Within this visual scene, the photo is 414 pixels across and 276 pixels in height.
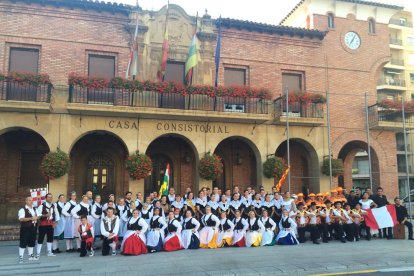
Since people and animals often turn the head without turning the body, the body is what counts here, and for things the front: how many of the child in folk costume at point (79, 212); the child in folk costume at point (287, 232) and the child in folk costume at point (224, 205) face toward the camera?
3

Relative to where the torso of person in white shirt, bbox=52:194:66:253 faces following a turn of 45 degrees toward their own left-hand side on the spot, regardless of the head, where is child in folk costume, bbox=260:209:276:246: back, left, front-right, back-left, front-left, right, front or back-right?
front-left

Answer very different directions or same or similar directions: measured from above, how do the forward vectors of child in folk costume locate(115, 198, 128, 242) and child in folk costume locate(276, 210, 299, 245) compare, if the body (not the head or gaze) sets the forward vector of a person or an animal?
same or similar directions

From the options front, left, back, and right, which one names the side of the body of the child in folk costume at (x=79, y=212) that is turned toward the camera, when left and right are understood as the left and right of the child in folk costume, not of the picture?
front

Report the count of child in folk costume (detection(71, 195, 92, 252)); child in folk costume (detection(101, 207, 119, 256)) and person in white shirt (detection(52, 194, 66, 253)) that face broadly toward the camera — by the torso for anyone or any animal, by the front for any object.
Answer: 3

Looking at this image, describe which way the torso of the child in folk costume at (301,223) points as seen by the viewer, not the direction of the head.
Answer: toward the camera

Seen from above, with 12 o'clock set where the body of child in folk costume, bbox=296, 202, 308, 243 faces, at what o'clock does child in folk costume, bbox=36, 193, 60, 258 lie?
child in folk costume, bbox=36, 193, 60, 258 is roughly at 2 o'clock from child in folk costume, bbox=296, 202, 308, 243.

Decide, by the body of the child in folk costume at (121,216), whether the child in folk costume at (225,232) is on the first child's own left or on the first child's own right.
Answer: on the first child's own left

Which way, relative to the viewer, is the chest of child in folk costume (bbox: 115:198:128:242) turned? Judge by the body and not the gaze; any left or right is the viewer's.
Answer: facing the viewer

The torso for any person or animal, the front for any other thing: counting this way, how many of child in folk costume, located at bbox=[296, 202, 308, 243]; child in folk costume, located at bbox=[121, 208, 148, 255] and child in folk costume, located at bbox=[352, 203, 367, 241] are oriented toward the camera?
3

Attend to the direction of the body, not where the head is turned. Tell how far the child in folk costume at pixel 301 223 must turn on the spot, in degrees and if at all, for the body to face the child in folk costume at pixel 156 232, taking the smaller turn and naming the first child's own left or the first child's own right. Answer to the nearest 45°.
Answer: approximately 45° to the first child's own right

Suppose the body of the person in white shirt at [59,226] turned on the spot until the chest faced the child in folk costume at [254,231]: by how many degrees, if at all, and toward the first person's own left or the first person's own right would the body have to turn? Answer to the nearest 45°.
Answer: approximately 90° to the first person's own left

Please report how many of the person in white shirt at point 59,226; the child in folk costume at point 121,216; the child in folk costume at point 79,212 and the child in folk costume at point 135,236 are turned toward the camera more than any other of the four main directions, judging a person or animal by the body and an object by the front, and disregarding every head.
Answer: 4

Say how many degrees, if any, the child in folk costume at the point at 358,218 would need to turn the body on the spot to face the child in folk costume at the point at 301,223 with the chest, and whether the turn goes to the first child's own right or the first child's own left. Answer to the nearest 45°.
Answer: approximately 45° to the first child's own right

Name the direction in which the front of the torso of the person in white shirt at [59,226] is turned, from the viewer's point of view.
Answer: toward the camera

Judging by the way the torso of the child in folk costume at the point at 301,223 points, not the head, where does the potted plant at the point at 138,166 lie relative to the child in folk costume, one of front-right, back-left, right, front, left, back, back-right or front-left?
right

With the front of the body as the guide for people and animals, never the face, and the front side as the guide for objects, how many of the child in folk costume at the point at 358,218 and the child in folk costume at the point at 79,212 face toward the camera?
2
